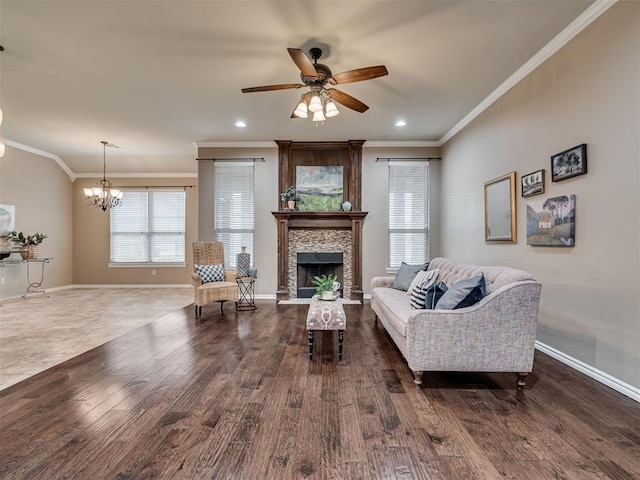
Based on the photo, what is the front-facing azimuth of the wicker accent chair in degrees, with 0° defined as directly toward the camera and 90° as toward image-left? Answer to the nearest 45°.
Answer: approximately 315°

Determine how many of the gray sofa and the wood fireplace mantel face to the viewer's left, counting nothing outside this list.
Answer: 1

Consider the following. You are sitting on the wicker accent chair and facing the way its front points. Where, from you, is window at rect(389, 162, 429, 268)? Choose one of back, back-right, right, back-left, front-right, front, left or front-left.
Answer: front-left

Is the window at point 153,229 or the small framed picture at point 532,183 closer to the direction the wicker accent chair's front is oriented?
the small framed picture

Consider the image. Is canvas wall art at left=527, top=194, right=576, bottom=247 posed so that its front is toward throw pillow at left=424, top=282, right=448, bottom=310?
yes

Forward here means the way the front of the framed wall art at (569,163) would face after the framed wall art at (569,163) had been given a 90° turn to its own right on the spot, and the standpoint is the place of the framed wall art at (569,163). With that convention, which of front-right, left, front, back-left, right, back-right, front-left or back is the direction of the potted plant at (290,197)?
front-left

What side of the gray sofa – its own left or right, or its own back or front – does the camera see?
left

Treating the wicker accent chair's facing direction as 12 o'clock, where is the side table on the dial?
The side table is roughly at 9 o'clock from the wicker accent chair.

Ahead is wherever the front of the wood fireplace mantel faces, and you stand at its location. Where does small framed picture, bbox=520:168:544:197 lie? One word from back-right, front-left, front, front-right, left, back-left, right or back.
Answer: front-left

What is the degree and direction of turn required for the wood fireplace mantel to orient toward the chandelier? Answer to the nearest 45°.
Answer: approximately 90° to its right

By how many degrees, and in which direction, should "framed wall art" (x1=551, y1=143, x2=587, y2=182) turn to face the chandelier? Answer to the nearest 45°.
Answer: approximately 45° to its right

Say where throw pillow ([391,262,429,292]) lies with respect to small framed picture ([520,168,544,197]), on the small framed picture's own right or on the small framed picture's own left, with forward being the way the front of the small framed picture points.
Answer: on the small framed picture's own right

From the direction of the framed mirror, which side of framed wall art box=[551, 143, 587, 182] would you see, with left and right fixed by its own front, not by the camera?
right

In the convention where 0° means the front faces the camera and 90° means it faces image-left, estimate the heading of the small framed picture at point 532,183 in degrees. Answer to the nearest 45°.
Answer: approximately 45°

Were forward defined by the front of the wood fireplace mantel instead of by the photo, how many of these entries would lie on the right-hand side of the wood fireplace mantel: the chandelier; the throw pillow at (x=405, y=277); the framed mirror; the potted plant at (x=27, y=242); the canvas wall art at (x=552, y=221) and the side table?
3

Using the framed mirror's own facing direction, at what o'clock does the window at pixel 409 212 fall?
The window is roughly at 3 o'clock from the framed mirror.
